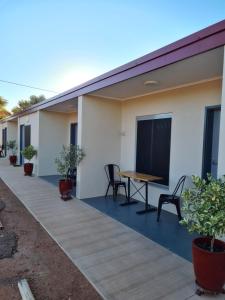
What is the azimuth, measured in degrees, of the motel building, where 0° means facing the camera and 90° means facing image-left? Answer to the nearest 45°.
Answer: approximately 45°

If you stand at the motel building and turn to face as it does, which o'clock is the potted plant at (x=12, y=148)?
The potted plant is roughly at 3 o'clock from the motel building.

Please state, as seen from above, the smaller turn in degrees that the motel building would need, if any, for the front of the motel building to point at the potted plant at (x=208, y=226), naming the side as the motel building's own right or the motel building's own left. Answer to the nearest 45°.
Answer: approximately 45° to the motel building's own left

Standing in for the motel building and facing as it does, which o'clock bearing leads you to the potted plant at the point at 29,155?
The potted plant is roughly at 3 o'clock from the motel building.

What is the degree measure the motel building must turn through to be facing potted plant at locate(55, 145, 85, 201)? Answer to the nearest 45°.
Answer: approximately 45° to its right
